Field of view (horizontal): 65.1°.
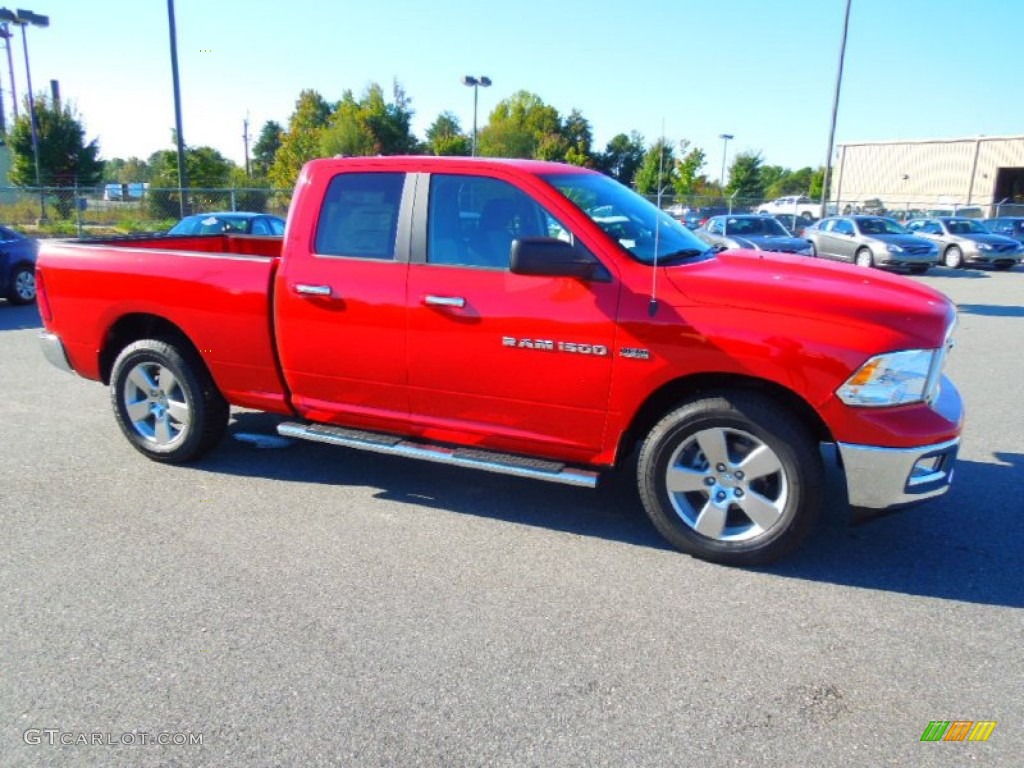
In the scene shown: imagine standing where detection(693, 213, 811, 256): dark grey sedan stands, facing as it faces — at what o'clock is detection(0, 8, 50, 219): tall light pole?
The tall light pole is roughly at 5 o'clock from the dark grey sedan.

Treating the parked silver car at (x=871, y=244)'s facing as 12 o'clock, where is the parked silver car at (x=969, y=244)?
The parked silver car at (x=969, y=244) is roughly at 9 o'clock from the parked silver car at (x=871, y=244).

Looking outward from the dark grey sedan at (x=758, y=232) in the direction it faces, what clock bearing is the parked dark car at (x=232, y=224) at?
The parked dark car is roughly at 3 o'clock from the dark grey sedan.

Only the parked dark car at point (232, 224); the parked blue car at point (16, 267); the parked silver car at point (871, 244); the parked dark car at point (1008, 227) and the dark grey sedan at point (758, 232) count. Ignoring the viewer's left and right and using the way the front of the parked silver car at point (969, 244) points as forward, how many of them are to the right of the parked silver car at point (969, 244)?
4

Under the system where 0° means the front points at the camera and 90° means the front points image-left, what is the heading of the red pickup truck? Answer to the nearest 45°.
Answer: approximately 315°

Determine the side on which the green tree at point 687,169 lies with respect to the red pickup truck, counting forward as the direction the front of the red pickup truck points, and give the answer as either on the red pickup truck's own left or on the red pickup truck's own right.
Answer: on the red pickup truck's own left

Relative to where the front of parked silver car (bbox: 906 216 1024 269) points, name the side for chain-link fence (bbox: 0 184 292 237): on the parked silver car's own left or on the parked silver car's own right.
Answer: on the parked silver car's own right

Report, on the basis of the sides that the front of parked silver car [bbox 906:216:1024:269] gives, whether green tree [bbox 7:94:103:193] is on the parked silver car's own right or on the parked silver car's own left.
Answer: on the parked silver car's own right

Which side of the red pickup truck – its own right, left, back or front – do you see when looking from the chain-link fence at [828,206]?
left
